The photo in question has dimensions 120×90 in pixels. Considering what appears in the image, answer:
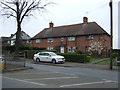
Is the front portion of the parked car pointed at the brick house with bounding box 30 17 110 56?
no

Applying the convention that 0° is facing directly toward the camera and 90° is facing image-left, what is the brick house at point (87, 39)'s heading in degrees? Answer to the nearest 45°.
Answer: approximately 45°

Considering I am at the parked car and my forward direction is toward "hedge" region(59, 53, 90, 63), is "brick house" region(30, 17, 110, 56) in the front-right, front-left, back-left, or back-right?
front-left

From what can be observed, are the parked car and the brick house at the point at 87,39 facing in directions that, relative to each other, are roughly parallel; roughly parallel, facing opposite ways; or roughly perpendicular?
roughly perpendicular

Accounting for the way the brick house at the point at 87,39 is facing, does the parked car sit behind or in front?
in front

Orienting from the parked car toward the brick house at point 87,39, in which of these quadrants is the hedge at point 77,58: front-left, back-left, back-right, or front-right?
front-right

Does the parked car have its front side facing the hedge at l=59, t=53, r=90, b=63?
no

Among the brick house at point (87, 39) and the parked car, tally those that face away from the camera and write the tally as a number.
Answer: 0

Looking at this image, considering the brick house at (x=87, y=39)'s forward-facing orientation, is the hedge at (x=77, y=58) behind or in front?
in front

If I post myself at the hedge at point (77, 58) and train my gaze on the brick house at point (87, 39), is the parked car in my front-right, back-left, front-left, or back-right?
back-left
